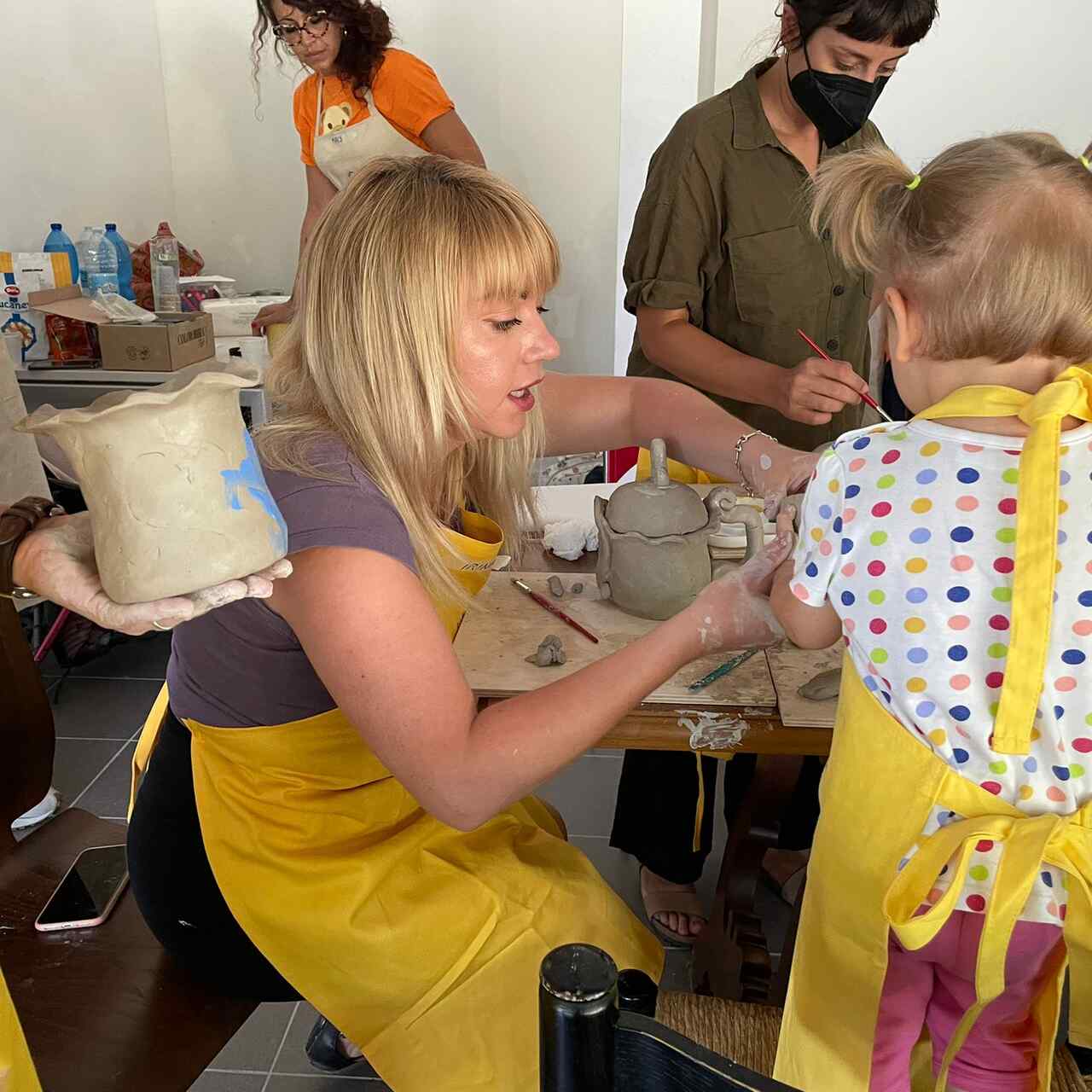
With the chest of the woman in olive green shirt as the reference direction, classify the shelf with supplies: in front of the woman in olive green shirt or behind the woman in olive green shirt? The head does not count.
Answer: behind

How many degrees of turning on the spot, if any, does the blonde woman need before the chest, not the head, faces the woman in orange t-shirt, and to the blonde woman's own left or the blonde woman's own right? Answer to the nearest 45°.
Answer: approximately 90° to the blonde woman's own left

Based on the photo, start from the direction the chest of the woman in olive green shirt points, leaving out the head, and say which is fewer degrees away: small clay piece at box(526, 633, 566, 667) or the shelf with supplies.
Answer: the small clay piece

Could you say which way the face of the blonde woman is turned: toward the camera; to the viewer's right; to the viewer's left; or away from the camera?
to the viewer's right

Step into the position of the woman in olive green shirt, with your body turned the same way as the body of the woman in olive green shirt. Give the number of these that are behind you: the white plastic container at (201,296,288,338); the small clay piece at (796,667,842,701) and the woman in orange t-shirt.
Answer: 2

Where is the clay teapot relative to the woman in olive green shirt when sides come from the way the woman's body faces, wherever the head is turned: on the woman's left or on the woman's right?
on the woman's right

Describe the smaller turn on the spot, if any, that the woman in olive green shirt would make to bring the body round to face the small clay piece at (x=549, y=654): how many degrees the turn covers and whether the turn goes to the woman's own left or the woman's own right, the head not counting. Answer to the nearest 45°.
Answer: approximately 45° to the woman's own right

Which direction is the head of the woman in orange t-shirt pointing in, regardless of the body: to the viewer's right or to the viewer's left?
to the viewer's left

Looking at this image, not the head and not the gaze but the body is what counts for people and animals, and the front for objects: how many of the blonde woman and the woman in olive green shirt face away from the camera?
0

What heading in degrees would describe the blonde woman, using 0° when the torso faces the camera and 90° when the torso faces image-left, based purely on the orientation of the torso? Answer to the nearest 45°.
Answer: approximately 270°

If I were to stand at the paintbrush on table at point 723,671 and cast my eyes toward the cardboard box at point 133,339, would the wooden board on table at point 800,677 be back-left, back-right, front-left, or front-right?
back-right
